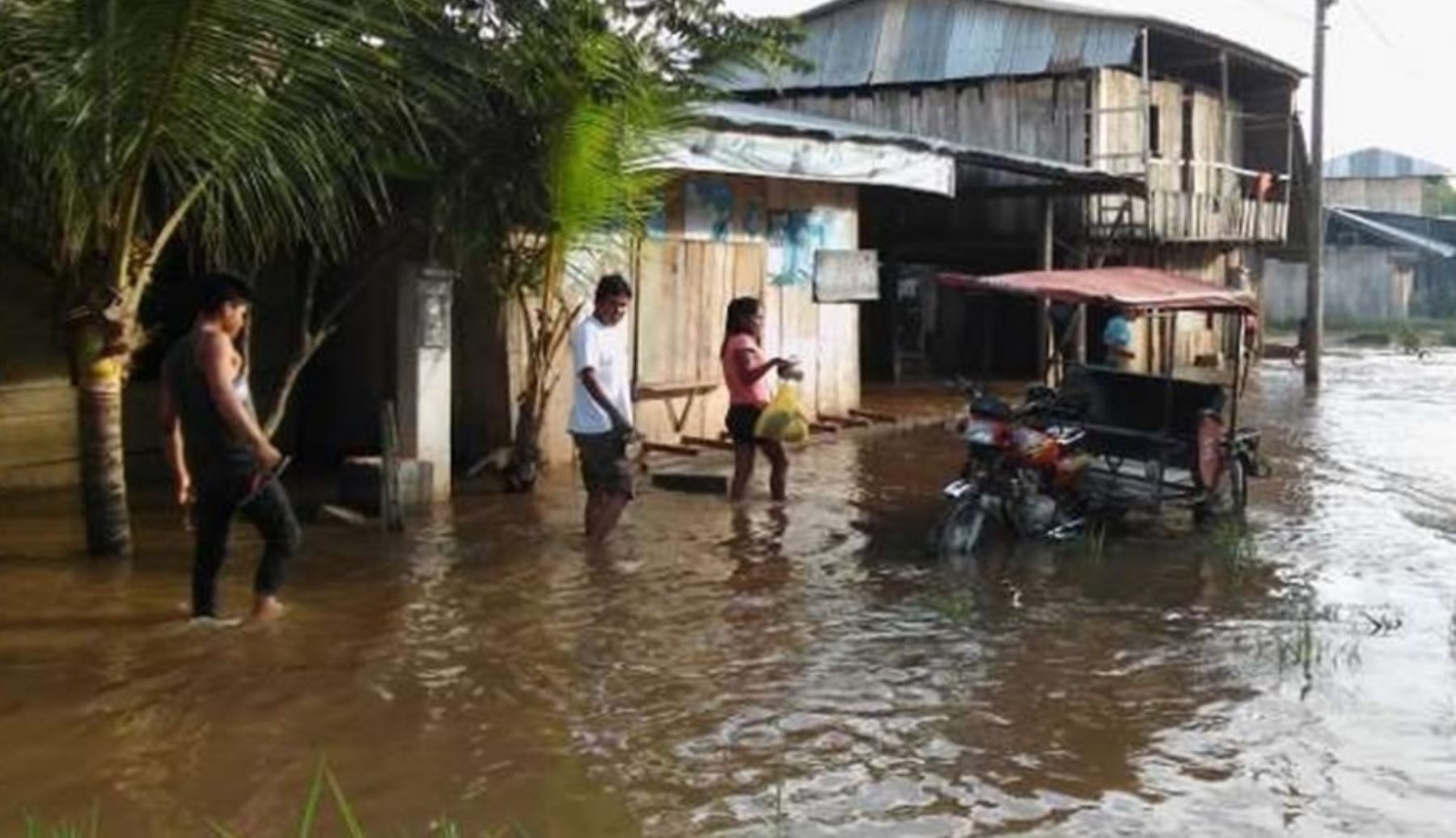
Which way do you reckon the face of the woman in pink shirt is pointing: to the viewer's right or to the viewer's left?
to the viewer's right

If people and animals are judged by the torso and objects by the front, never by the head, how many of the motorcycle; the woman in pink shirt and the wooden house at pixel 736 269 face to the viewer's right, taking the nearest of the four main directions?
1

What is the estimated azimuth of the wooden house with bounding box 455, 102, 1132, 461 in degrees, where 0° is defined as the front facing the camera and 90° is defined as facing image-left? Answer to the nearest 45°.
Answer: approximately 0°

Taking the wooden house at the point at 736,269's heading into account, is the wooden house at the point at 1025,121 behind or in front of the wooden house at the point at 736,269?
behind

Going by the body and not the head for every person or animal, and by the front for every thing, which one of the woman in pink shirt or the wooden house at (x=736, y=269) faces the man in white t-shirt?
the wooden house

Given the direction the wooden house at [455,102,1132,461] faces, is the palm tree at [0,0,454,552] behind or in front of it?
in front

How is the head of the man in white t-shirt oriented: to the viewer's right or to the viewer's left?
to the viewer's right

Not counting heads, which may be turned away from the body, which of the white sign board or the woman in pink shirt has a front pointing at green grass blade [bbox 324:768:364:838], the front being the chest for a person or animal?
the white sign board

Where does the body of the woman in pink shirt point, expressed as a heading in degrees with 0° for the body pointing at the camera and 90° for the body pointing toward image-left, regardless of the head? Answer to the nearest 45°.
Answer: approximately 270°

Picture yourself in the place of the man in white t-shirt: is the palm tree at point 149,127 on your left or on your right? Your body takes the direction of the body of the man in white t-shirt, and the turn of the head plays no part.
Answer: on your right

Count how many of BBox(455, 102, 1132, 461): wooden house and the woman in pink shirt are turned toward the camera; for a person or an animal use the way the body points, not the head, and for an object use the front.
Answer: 1
